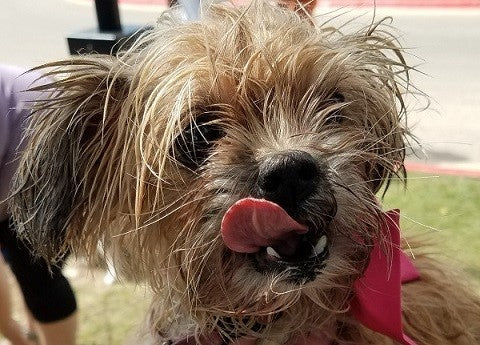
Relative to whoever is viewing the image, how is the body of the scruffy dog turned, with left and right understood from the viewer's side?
facing the viewer

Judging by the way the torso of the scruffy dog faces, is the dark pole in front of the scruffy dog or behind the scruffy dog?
behind
